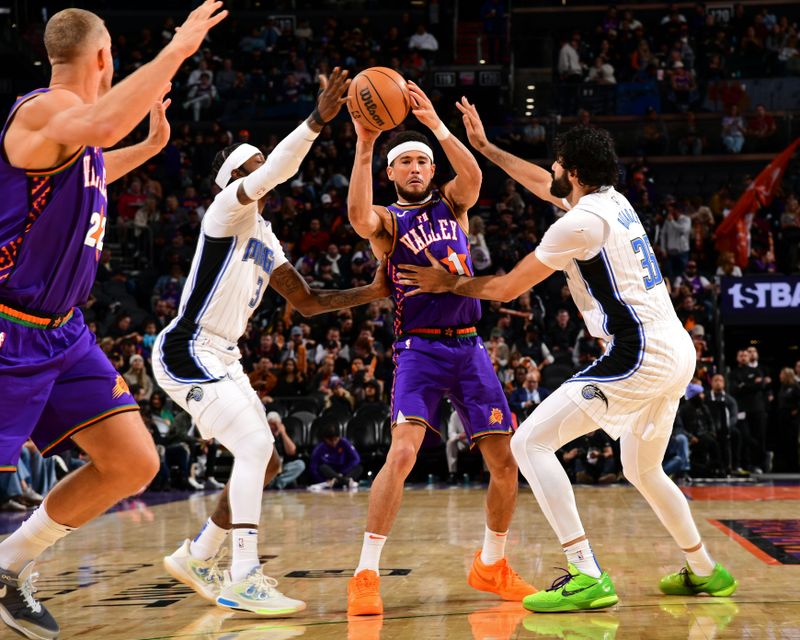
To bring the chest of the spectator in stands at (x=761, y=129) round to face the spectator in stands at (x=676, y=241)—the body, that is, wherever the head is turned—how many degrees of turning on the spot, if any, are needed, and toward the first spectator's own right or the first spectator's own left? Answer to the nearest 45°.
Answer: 0° — they already face them

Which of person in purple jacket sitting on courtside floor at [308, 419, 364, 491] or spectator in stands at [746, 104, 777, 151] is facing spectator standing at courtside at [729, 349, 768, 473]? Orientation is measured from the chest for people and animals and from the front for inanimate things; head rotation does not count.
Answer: spectator in stands at [746, 104, 777, 151]

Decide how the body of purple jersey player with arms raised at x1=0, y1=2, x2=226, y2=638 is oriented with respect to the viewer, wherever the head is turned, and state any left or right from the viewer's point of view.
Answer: facing to the right of the viewer

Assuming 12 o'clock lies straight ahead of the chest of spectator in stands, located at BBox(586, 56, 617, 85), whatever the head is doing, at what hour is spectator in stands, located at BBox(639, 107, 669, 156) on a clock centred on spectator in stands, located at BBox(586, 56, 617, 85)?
spectator in stands, located at BBox(639, 107, 669, 156) is roughly at 11 o'clock from spectator in stands, located at BBox(586, 56, 617, 85).

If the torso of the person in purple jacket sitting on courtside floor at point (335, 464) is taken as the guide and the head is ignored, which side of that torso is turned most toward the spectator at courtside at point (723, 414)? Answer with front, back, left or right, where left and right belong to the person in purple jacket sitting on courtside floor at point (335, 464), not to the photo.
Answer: left

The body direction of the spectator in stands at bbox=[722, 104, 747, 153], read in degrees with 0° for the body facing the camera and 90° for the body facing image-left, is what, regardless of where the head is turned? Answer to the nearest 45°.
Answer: approximately 0°

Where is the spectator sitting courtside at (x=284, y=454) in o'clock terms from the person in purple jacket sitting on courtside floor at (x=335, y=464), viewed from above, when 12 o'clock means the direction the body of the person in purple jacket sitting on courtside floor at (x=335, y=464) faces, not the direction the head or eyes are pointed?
the spectator sitting courtside at (x=284, y=454) is roughly at 3 o'clock from the person in purple jacket sitting on courtside floor at (x=335, y=464).

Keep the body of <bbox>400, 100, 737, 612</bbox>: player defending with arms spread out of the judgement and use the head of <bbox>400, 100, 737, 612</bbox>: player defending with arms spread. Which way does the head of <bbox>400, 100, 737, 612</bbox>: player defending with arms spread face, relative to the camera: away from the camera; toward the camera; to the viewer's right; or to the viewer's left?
to the viewer's left

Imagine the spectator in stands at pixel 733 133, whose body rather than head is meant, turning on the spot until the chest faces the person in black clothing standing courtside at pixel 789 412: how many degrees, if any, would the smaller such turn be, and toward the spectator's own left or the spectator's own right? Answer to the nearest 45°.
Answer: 0° — they already face them

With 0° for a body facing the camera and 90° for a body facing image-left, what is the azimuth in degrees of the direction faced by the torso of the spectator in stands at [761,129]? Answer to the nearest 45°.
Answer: approximately 0°
